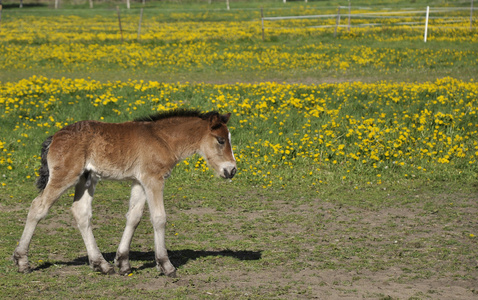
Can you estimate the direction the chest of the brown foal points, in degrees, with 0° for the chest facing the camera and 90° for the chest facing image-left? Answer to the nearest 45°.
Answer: approximately 270°
